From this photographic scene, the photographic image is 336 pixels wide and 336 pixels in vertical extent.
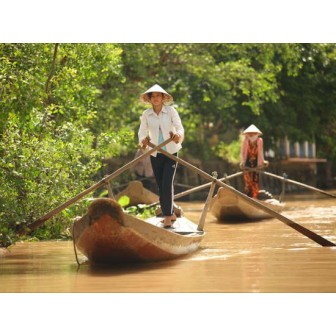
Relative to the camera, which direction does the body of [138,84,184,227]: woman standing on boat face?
toward the camera

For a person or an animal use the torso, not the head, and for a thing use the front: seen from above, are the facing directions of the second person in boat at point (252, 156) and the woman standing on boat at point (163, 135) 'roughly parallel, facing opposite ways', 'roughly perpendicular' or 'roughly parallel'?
roughly parallel

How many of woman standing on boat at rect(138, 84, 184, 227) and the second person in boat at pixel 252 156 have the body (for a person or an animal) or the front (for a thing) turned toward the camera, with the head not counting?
2

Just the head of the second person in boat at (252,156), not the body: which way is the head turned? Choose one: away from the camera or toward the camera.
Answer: toward the camera

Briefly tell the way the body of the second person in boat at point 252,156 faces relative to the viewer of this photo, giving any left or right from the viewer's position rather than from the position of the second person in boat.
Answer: facing the viewer

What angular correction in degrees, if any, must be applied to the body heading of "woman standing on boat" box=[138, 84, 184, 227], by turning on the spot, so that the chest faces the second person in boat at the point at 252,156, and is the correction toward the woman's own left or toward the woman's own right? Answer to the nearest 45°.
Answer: approximately 180°

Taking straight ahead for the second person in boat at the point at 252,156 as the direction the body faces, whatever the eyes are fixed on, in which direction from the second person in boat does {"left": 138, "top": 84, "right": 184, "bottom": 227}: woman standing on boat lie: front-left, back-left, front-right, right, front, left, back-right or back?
front

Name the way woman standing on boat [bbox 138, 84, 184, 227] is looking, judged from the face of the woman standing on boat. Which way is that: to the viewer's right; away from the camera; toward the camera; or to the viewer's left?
toward the camera

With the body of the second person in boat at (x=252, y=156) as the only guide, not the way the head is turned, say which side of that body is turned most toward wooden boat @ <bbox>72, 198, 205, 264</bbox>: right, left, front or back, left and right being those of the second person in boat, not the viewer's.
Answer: front
